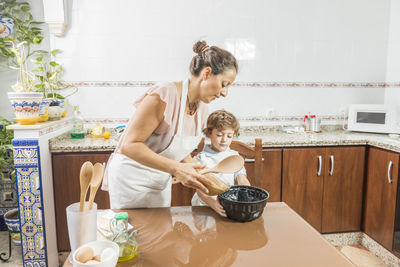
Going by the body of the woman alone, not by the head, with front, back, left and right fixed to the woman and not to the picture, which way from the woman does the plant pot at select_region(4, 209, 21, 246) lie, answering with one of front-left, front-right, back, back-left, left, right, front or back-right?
back

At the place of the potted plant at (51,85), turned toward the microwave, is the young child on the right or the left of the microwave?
right

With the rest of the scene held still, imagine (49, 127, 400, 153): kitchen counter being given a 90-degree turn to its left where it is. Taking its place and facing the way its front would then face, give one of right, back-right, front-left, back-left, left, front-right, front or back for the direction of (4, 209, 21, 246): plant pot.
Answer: back

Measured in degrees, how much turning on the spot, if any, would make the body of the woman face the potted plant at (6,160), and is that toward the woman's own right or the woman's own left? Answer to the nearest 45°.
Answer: approximately 180°

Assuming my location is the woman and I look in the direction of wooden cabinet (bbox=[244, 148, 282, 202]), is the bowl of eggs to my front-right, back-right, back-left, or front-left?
back-right

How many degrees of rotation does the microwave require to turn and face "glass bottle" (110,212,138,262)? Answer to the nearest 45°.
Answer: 0° — it already faces it

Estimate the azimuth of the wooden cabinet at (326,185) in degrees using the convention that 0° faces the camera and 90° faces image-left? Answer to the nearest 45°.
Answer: approximately 0°

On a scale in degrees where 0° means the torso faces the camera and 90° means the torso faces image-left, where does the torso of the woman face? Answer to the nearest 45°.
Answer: approximately 315°

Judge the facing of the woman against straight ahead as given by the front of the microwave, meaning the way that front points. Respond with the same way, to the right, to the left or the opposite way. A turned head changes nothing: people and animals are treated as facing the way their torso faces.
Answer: to the left

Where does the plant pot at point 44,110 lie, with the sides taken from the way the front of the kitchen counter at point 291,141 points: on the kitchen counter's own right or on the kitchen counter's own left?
on the kitchen counter's own right

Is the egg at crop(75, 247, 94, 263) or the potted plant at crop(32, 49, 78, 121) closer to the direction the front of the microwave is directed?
the egg
